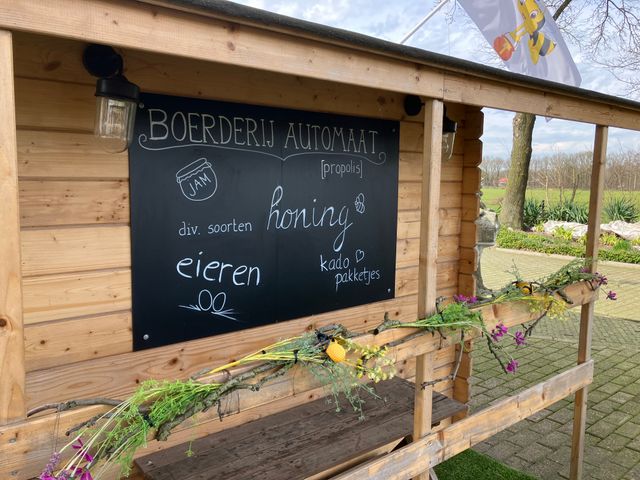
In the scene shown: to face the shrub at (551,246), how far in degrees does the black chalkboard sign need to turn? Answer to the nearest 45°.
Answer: approximately 90° to its left

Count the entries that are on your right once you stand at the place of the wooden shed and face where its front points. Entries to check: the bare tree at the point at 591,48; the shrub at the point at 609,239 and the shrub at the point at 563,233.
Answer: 0

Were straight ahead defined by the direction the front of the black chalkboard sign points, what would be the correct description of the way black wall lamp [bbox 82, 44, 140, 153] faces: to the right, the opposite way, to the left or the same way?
the same way

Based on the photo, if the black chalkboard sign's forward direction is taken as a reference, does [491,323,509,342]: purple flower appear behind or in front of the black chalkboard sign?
in front

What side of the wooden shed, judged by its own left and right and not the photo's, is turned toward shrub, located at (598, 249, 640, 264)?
left

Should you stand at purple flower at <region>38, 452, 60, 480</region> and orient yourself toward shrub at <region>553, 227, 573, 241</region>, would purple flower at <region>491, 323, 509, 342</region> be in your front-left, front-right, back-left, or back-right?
front-right

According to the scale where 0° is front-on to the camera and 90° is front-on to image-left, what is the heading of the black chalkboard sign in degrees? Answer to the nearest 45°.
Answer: approximately 315°

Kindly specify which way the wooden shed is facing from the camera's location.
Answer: facing the viewer and to the right of the viewer

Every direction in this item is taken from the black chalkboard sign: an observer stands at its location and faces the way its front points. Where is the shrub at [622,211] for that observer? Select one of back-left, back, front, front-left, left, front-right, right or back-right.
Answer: left

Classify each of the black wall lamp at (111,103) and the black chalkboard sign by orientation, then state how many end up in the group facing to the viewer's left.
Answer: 0

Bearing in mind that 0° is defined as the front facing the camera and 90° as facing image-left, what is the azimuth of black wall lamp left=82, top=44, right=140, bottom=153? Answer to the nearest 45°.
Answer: approximately 315°

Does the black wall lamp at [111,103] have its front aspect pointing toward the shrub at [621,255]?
no

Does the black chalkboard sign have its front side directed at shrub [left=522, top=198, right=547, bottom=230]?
no

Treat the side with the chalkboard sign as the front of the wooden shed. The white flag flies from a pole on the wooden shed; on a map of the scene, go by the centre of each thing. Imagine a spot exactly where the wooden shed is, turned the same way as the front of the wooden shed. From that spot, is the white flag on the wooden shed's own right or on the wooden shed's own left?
on the wooden shed's own left

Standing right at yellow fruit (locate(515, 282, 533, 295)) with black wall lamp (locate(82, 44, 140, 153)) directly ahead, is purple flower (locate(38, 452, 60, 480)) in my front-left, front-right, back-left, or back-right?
front-left

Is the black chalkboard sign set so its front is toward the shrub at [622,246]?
no

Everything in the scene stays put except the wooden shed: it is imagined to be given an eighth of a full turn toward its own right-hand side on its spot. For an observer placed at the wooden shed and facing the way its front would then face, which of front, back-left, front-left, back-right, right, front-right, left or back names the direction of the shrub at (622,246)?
back-left
